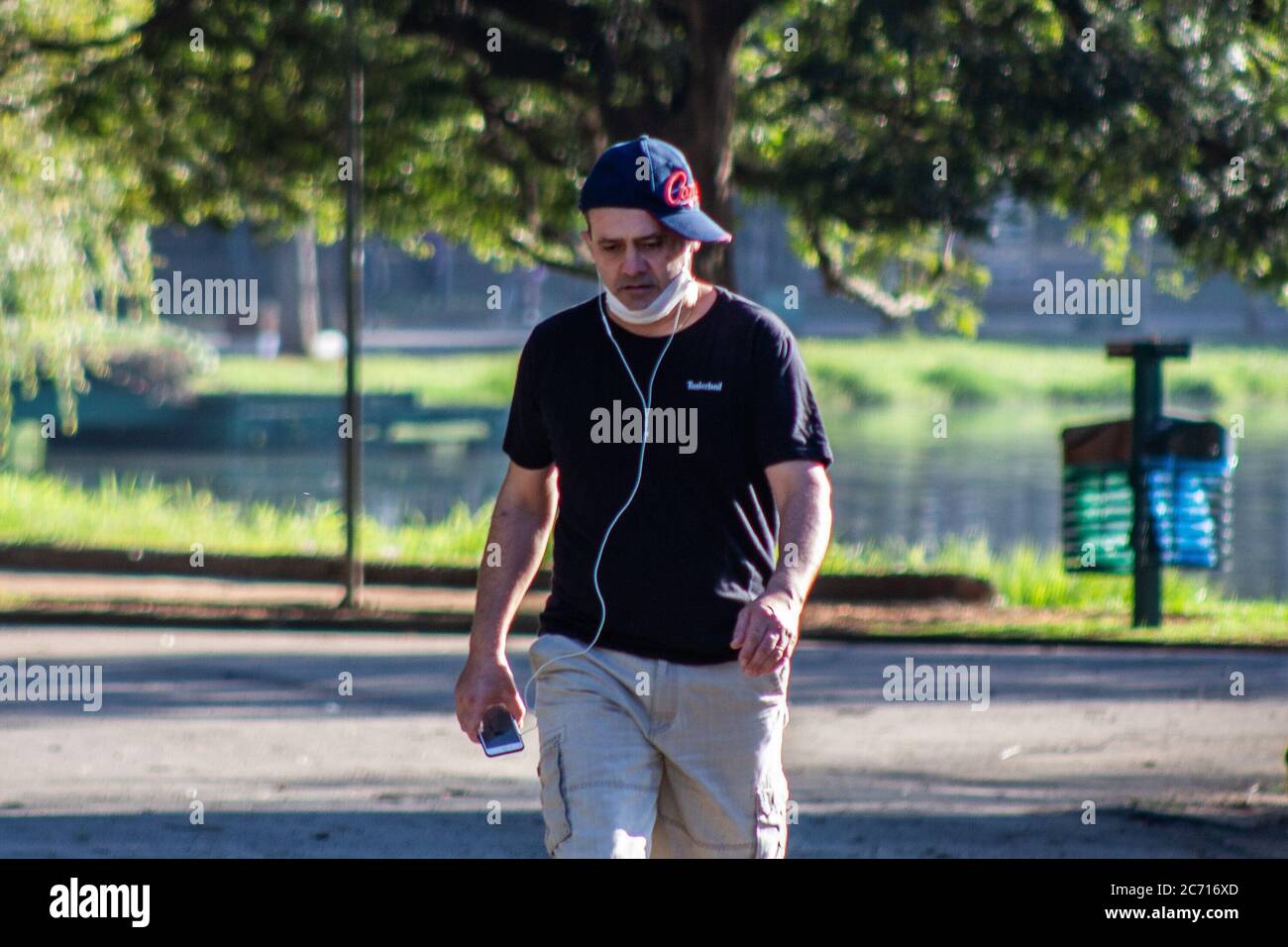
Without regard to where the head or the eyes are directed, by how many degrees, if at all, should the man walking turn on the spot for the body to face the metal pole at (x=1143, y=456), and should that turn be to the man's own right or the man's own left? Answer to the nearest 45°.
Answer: approximately 180°

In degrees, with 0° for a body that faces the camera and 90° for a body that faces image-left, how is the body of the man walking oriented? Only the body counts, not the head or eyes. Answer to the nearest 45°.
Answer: approximately 0°

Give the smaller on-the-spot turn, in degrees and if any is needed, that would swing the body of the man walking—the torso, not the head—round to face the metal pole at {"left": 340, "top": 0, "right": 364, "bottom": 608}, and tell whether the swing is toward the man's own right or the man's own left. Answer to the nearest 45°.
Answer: approximately 180°
